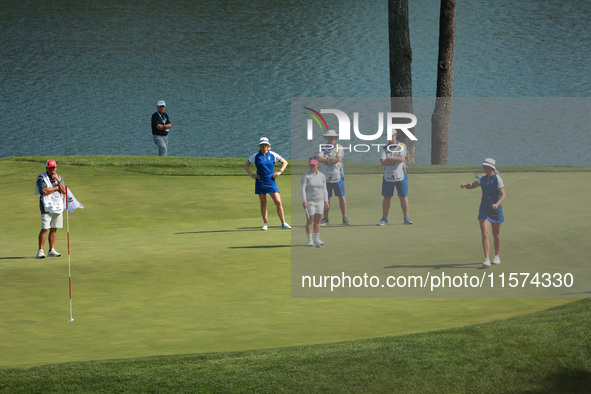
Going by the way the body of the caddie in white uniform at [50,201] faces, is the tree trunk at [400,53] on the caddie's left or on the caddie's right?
on the caddie's left

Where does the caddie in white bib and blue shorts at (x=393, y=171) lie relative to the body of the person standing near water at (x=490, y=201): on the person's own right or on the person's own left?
on the person's own right

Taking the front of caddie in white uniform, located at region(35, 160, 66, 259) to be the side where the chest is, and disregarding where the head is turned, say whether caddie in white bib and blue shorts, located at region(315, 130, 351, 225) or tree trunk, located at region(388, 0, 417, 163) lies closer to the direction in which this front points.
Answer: the caddie in white bib and blue shorts

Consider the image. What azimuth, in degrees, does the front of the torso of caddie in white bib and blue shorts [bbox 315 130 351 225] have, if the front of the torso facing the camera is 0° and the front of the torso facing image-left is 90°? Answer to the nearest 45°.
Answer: approximately 0°

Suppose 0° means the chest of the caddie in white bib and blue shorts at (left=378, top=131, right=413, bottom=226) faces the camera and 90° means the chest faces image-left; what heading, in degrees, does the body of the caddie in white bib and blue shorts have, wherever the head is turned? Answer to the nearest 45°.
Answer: approximately 0°

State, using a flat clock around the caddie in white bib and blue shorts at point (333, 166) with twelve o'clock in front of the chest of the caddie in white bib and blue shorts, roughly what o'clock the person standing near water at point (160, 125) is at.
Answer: The person standing near water is roughly at 5 o'clock from the caddie in white bib and blue shorts.

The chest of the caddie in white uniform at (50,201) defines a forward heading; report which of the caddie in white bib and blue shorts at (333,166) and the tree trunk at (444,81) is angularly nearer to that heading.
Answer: the caddie in white bib and blue shorts

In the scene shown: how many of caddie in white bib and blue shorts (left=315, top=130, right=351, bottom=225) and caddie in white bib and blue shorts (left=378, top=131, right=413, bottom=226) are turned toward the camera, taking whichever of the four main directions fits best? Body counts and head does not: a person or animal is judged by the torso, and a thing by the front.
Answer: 2

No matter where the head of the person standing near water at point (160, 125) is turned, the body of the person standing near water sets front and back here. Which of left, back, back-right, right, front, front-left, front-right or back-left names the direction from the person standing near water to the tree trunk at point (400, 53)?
front-left

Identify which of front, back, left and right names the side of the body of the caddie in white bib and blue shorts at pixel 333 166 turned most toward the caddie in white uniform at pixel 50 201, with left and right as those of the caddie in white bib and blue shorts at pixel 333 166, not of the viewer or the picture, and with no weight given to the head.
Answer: right

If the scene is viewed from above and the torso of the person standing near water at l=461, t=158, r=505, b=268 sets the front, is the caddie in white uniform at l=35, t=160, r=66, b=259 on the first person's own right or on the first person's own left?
on the first person's own right

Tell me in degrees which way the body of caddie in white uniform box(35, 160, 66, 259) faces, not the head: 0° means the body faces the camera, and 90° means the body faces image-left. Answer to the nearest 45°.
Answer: approximately 315°
